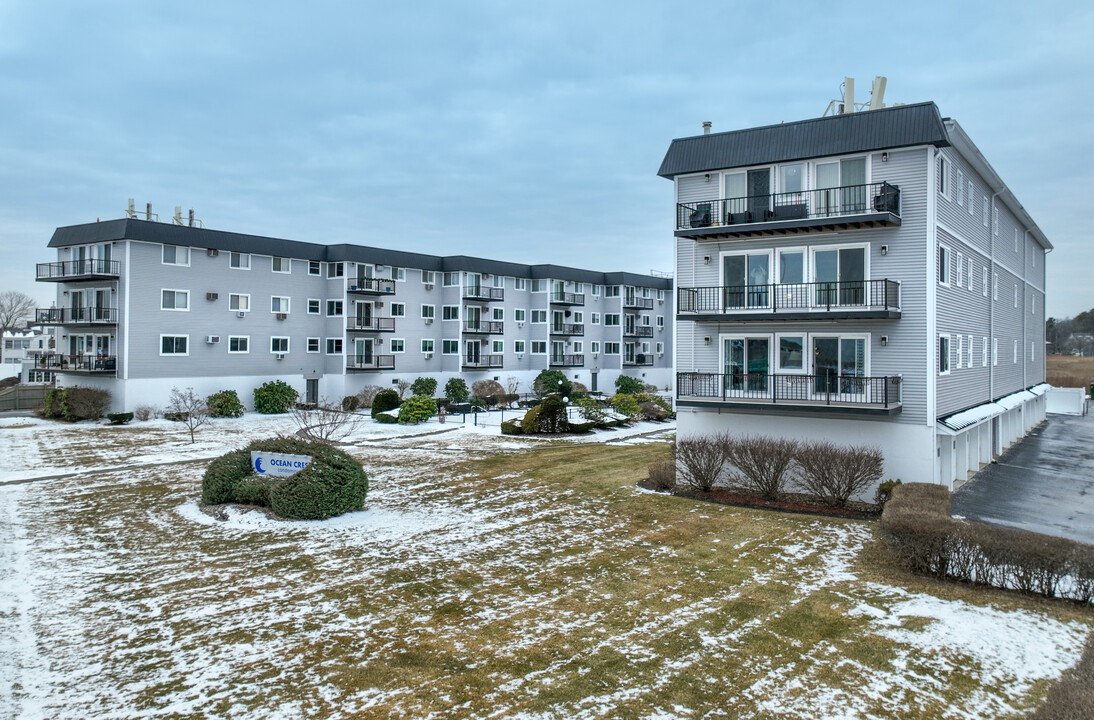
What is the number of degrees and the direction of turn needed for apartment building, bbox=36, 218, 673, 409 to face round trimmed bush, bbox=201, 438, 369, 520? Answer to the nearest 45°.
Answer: approximately 45° to its right

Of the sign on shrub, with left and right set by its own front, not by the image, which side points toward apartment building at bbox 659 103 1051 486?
left

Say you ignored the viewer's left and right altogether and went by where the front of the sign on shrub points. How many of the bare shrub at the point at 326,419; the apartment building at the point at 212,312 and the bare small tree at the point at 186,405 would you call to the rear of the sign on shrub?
3

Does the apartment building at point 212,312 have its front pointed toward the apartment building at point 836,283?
yes

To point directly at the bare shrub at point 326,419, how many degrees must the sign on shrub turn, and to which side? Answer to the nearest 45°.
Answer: approximately 180°

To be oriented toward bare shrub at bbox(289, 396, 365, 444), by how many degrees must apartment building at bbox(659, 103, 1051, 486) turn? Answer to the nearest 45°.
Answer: approximately 90° to its right

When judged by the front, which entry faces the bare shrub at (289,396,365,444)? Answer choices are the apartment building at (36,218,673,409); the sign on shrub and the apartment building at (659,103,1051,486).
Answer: the apartment building at (36,218,673,409)

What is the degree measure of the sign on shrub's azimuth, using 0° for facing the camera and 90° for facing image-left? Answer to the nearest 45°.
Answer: approximately 0°

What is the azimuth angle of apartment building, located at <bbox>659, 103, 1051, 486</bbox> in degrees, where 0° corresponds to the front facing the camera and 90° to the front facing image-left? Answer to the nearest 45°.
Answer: approximately 0°

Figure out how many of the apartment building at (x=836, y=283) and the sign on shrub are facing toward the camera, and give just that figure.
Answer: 2

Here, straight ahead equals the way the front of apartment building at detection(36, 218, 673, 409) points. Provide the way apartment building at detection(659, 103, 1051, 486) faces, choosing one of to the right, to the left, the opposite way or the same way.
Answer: to the right
